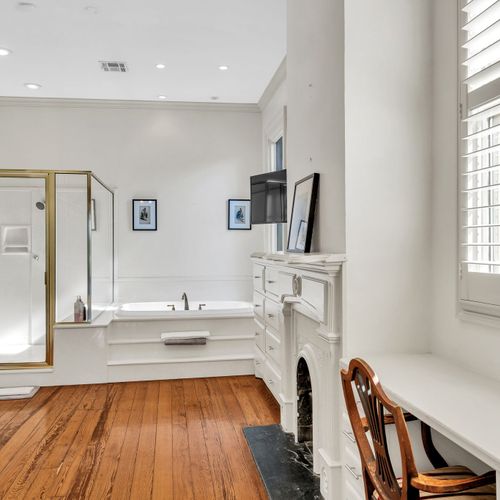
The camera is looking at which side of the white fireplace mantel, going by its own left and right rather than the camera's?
left

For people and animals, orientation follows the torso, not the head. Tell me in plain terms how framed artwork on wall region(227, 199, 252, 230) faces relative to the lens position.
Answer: facing the viewer

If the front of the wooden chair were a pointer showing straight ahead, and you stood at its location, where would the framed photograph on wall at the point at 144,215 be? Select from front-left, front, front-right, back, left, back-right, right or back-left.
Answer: left

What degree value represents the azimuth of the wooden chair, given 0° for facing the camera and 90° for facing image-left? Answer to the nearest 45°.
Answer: approximately 225°

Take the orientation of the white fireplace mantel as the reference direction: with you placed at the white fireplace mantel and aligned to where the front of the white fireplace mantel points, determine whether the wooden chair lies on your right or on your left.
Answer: on your left

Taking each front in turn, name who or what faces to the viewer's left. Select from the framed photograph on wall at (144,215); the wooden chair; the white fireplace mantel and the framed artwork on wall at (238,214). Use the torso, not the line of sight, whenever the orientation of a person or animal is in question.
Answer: the white fireplace mantel

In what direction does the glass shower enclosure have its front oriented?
toward the camera

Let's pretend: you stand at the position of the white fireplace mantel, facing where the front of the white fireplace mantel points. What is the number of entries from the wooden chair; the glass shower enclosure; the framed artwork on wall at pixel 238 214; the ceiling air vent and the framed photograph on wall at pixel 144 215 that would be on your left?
1

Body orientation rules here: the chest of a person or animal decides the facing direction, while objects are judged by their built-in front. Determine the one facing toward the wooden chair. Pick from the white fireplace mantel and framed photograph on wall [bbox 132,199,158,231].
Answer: the framed photograph on wall

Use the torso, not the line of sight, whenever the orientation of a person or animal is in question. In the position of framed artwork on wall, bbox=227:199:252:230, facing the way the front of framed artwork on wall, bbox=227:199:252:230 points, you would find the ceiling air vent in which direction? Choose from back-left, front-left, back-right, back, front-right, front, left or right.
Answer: front-right

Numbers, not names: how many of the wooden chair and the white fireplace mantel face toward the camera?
0

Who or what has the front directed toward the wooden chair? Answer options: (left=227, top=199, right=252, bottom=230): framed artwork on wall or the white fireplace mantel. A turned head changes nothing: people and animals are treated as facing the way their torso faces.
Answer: the framed artwork on wall

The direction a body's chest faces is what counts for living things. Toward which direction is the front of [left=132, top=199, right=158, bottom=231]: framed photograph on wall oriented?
toward the camera

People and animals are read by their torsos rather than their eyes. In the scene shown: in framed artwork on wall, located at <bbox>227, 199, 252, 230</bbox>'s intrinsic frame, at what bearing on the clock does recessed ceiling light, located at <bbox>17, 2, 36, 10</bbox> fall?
The recessed ceiling light is roughly at 1 o'clock from the framed artwork on wall.

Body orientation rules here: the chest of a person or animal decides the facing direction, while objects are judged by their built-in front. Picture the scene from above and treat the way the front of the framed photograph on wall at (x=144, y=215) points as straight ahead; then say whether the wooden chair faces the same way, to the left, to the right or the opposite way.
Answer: to the left
